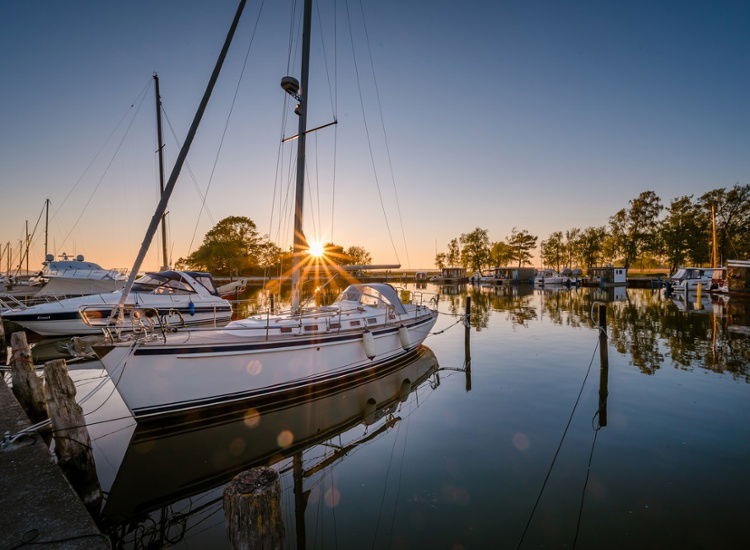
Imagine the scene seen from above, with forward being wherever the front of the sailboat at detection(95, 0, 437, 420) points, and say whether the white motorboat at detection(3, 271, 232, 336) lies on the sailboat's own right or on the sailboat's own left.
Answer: on the sailboat's own right

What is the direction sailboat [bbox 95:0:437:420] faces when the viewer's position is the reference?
facing the viewer and to the left of the viewer

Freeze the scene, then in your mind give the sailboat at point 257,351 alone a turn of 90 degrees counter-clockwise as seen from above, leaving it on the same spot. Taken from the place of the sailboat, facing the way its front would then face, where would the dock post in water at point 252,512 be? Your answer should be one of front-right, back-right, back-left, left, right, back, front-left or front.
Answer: front-right

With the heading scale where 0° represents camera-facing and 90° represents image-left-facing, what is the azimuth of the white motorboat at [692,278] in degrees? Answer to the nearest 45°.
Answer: approximately 45°

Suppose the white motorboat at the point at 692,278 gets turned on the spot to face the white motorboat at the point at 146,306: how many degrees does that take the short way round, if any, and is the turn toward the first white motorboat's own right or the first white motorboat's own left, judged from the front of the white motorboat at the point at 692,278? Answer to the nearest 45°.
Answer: approximately 45° to the first white motorboat's own left

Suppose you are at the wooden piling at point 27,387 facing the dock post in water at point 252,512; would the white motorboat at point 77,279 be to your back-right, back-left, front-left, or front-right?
back-left

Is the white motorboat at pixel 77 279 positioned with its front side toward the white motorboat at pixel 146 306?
no

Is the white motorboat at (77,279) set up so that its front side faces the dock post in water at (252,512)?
no

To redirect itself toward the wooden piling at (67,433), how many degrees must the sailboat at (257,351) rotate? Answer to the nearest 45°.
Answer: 0° — it already faces it

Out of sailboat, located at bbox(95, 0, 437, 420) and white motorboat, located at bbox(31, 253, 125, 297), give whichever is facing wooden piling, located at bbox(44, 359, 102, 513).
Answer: the sailboat

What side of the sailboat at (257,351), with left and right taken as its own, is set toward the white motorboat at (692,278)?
back

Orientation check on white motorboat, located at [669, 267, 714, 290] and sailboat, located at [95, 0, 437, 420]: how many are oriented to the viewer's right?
0

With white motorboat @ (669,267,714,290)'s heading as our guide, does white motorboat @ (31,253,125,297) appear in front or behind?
in front
